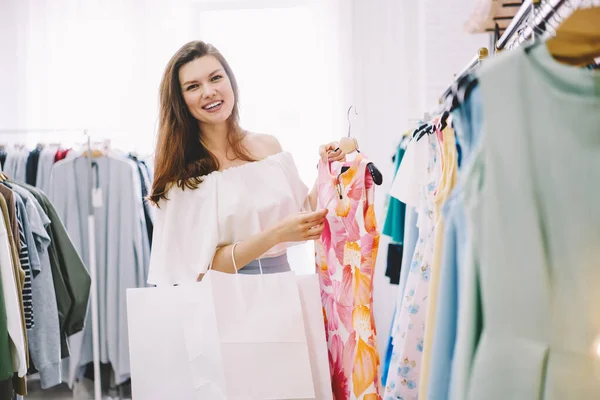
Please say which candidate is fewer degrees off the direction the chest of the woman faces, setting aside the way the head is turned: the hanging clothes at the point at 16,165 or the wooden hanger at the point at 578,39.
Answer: the wooden hanger

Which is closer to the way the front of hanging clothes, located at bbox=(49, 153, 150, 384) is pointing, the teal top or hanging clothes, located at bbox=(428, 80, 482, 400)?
the hanging clothes
